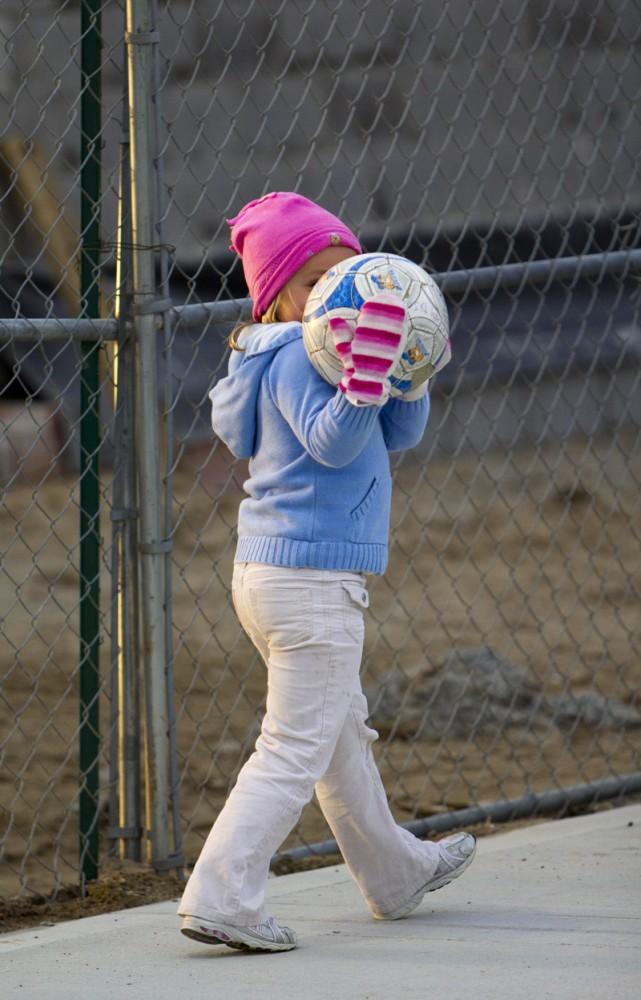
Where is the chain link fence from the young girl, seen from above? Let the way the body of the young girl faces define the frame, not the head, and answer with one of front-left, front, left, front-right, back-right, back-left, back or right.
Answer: left

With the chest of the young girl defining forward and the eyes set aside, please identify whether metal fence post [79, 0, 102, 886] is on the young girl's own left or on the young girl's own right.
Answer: on the young girl's own left

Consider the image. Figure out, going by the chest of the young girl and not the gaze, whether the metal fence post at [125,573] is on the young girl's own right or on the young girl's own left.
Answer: on the young girl's own left

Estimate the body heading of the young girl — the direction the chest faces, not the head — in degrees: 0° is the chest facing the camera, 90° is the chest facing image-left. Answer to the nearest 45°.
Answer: approximately 270°
